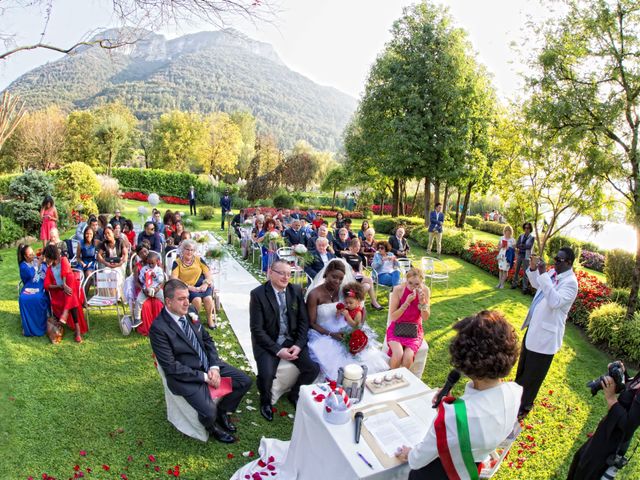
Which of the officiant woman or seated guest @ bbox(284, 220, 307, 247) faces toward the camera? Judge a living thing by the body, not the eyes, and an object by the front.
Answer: the seated guest

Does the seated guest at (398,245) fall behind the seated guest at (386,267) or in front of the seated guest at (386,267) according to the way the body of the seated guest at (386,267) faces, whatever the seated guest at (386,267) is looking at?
behind

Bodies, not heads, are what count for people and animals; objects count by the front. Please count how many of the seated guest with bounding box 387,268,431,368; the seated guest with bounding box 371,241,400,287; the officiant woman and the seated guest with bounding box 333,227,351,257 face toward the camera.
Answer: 3

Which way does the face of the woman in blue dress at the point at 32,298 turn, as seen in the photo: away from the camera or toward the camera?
toward the camera

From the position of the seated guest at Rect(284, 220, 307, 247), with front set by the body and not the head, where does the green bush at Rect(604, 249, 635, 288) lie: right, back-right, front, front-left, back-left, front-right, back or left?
left

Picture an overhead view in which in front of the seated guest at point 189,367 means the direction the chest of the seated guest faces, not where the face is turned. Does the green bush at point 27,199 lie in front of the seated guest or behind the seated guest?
behind

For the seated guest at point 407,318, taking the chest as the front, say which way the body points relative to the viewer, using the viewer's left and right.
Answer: facing the viewer

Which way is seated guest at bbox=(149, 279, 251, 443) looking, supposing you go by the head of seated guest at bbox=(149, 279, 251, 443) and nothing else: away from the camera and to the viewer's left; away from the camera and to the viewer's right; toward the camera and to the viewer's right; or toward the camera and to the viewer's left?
toward the camera and to the viewer's right

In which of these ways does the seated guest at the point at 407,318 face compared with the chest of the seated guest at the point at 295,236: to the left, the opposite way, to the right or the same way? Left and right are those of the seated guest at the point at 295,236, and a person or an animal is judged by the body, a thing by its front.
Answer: the same way

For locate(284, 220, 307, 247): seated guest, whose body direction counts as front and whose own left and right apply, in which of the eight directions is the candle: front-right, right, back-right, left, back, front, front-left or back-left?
front

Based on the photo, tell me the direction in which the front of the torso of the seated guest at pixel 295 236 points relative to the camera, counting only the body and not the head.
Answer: toward the camera

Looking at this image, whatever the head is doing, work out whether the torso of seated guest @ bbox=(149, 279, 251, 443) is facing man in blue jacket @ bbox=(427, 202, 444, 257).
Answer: no

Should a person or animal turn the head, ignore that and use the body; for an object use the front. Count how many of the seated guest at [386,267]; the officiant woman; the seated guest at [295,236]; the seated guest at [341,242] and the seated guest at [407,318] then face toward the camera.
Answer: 4

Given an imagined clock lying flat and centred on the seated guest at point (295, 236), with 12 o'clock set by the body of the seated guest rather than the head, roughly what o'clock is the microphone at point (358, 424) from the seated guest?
The microphone is roughly at 12 o'clock from the seated guest.

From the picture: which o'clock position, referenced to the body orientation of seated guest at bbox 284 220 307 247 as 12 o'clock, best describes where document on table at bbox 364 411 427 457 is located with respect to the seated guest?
The document on table is roughly at 12 o'clock from the seated guest.

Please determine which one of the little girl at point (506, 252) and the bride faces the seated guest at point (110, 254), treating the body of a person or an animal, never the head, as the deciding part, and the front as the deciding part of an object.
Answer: the little girl

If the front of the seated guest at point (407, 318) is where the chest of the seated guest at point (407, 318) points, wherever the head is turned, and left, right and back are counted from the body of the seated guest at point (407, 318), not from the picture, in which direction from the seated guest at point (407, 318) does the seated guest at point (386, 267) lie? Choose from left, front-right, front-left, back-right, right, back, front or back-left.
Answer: back

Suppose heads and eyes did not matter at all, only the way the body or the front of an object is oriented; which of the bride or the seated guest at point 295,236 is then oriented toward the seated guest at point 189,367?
the seated guest at point 295,236

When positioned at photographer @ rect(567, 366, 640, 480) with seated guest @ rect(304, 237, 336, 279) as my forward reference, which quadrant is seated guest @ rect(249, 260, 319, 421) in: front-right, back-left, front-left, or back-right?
front-left

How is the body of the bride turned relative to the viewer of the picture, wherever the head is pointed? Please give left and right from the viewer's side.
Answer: facing the viewer and to the right of the viewer

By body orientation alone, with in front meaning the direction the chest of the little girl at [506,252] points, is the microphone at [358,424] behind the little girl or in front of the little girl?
in front

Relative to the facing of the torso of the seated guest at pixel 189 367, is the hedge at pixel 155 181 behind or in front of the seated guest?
behind

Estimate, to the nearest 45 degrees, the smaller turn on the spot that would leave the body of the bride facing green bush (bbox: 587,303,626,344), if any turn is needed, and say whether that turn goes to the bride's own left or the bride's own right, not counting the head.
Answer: approximately 90° to the bride's own left

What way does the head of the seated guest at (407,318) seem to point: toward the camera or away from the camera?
toward the camera
